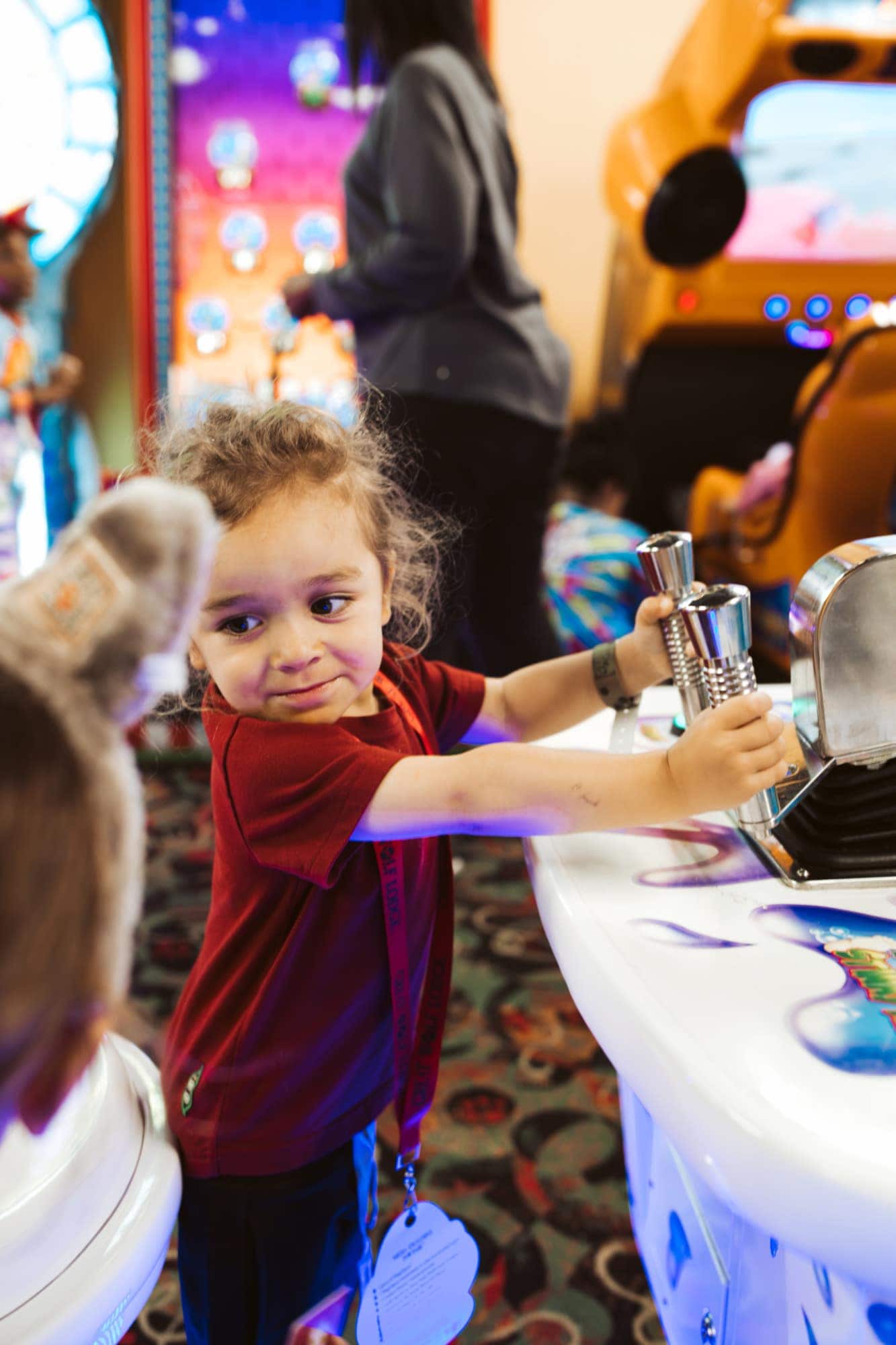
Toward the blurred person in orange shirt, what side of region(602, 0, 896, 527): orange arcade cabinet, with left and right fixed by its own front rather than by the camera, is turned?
right

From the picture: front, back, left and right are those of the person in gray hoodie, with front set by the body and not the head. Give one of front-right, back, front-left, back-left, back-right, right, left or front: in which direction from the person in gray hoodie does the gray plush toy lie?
left

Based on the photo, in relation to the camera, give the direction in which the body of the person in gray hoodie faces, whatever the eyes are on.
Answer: to the viewer's left

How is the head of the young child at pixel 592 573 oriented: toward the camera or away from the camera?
away from the camera

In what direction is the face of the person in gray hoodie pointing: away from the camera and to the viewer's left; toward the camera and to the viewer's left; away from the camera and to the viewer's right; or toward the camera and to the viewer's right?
away from the camera and to the viewer's left

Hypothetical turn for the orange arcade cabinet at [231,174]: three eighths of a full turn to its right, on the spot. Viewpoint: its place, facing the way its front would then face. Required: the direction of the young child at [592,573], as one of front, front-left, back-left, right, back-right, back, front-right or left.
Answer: back

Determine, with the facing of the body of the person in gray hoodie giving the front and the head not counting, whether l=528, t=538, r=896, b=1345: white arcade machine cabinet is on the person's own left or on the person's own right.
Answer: on the person's own left

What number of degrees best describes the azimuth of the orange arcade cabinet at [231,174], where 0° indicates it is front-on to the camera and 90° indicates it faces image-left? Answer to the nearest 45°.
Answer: approximately 0°

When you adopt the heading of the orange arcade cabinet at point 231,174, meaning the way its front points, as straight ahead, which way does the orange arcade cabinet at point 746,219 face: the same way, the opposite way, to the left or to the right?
the same way

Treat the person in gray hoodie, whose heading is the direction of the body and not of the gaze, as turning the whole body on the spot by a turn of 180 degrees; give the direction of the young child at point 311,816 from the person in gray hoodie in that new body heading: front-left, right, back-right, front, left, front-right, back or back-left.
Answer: right

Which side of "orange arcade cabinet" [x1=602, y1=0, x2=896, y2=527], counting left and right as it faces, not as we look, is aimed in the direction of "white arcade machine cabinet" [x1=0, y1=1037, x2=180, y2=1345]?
front

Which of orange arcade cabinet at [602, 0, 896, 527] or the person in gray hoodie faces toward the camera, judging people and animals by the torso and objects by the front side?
the orange arcade cabinet

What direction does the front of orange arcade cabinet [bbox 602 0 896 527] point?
toward the camera

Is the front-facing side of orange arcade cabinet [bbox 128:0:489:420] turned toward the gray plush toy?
yes

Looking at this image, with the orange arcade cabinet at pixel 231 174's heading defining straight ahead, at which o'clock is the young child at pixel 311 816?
The young child is roughly at 12 o'clock from the orange arcade cabinet.

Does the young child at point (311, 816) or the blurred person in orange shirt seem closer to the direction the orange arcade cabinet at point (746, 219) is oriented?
the young child

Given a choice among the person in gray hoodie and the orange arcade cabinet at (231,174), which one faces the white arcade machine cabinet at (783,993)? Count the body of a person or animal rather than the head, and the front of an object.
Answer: the orange arcade cabinet

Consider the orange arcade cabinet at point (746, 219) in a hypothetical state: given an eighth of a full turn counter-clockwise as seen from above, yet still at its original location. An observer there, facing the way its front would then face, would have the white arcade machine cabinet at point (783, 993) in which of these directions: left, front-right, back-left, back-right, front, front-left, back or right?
front-right
